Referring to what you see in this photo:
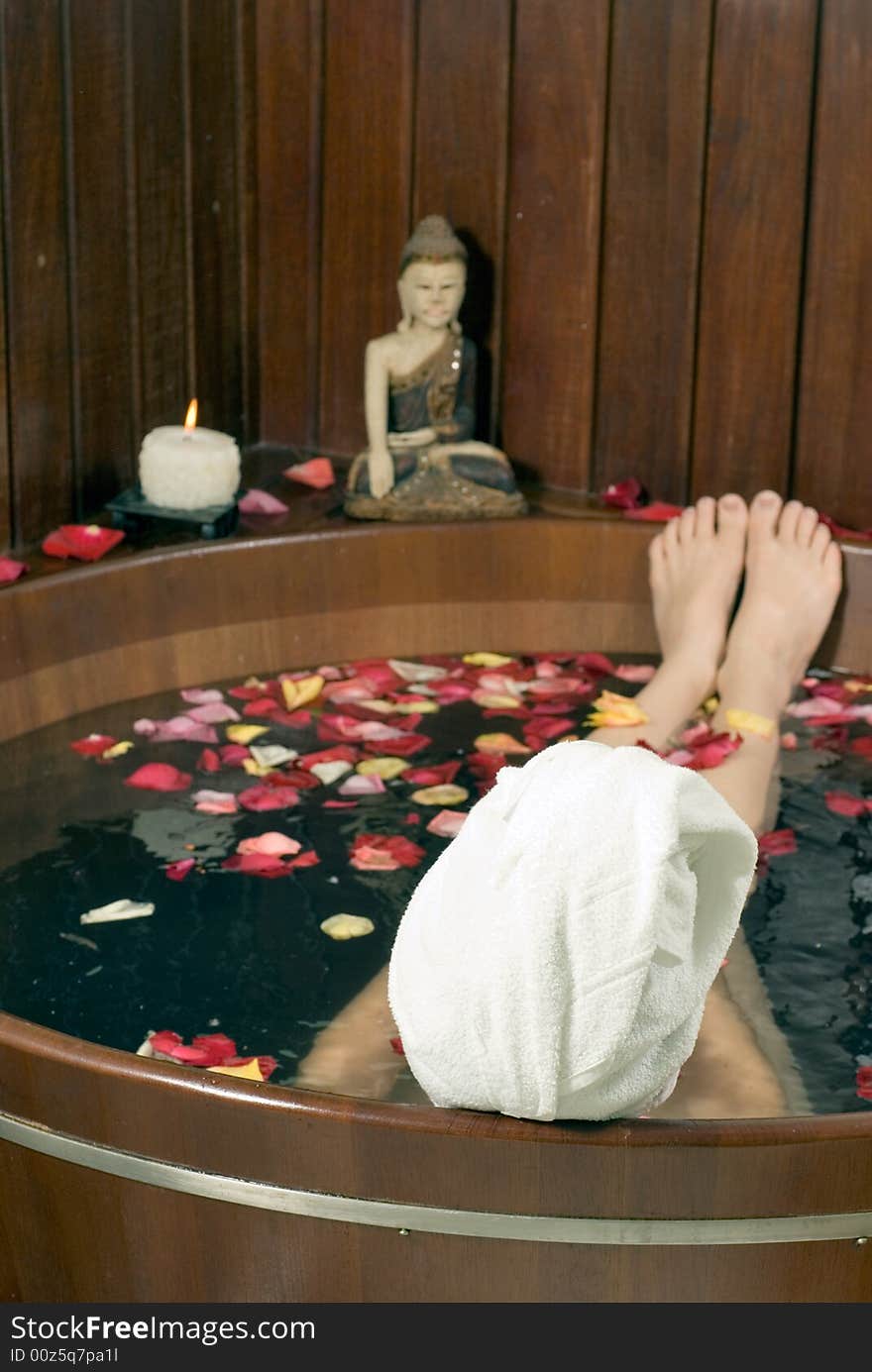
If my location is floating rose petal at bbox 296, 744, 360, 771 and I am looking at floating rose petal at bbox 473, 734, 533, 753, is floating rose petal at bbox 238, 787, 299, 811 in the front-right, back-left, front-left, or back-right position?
back-right

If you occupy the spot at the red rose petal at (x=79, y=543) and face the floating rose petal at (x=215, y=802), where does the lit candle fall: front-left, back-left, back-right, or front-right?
back-left

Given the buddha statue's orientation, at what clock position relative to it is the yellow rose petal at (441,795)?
The yellow rose petal is roughly at 12 o'clock from the buddha statue.

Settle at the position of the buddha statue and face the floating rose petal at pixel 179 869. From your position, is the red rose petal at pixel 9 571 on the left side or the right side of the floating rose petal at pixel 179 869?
right

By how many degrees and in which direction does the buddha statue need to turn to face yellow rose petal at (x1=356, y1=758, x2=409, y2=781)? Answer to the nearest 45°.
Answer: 0° — it already faces it

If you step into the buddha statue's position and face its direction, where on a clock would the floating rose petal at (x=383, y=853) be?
The floating rose petal is roughly at 12 o'clock from the buddha statue.

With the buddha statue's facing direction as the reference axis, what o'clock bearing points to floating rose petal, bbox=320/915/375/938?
The floating rose petal is roughly at 12 o'clock from the buddha statue.

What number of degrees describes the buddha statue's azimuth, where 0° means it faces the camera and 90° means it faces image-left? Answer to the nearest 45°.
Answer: approximately 0°
